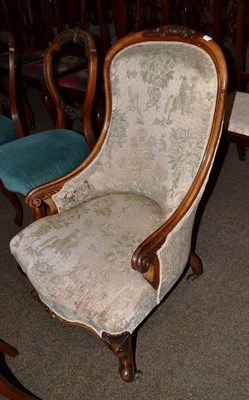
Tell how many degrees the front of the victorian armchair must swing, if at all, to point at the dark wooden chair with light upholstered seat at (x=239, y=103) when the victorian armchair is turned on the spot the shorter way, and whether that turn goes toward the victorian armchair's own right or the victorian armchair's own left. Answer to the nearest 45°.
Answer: approximately 180°

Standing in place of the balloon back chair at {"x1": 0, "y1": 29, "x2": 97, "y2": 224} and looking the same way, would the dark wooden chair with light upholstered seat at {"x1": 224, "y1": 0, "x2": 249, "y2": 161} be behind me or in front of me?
behind

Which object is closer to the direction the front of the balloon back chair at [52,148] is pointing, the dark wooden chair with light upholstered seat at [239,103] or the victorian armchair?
the victorian armchair

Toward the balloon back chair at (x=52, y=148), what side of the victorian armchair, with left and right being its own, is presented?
right

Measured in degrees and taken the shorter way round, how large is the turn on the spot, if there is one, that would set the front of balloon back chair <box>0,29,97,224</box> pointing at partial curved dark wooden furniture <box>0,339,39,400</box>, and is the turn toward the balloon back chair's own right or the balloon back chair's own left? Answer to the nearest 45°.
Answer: approximately 45° to the balloon back chair's own left

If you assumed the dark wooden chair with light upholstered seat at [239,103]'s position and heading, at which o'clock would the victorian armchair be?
The victorian armchair is roughly at 1 o'clock from the dark wooden chair with light upholstered seat.

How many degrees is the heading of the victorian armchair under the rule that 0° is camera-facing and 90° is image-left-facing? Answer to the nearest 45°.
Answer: approximately 45°

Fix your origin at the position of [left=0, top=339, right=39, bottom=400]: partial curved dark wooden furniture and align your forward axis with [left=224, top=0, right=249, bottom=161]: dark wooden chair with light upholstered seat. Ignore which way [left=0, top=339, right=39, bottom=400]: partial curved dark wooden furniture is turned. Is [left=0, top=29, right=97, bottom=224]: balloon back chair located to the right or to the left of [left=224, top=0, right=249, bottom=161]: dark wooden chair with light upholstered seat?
left
